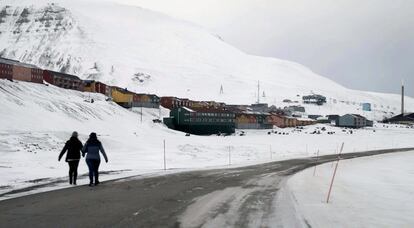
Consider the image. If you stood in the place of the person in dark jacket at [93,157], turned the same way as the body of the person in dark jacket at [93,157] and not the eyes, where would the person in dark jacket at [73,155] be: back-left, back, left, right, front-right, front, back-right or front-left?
front-left

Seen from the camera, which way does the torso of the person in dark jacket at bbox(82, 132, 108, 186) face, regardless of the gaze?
away from the camera
